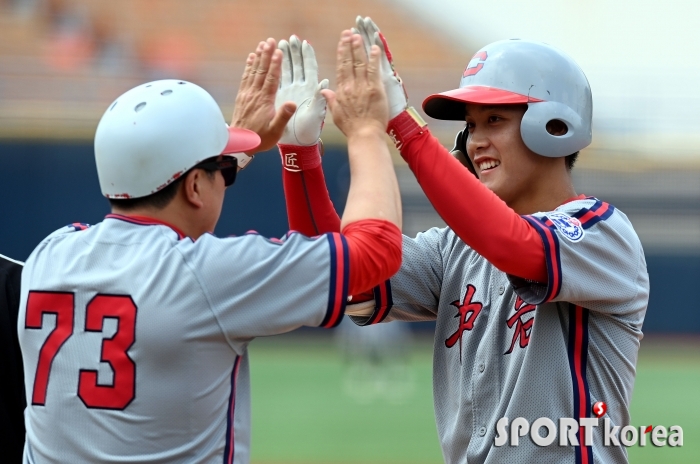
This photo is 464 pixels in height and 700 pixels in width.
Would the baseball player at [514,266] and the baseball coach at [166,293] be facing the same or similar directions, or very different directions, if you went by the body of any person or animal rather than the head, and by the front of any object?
very different directions

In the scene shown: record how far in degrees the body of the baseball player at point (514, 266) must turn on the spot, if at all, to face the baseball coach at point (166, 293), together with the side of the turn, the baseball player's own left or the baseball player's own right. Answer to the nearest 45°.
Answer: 0° — they already face them

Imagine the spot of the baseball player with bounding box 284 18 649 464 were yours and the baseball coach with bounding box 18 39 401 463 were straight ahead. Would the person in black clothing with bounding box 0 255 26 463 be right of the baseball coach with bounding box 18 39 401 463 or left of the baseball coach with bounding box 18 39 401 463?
right

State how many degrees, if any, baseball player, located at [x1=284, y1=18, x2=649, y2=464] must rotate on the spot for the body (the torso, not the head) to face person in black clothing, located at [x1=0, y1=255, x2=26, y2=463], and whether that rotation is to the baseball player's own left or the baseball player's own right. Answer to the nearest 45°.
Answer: approximately 45° to the baseball player's own right

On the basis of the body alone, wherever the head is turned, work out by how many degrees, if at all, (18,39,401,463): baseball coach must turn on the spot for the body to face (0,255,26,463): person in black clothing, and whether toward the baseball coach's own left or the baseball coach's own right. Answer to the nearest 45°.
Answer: approximately 90° to the baseball coach's own left

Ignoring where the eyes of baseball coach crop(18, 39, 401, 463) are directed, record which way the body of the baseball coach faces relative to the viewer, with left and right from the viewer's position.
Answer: facing away from the viewer and to the right of the viewer

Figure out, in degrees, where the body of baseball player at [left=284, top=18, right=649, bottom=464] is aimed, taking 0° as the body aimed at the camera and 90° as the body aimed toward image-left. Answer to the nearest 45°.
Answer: approximately 45°

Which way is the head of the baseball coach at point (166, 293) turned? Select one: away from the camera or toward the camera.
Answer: away from the camera

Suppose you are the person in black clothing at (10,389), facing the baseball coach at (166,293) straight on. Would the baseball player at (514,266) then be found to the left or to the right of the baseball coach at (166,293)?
left

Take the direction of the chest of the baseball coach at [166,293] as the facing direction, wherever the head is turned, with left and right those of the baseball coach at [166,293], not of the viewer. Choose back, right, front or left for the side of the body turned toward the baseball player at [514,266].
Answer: front
